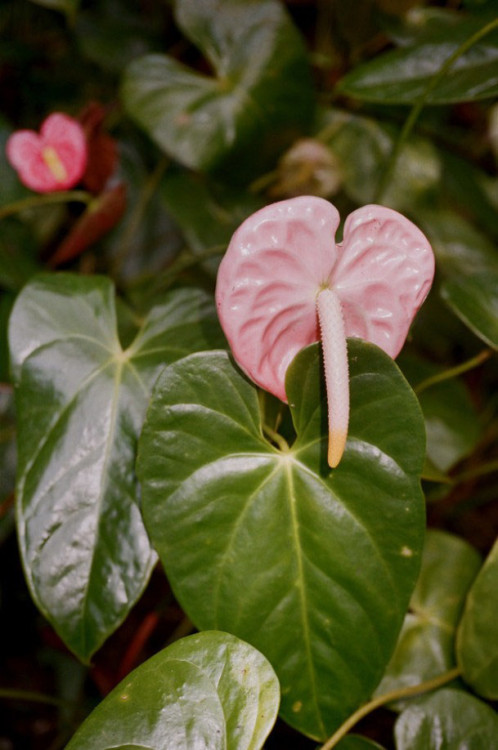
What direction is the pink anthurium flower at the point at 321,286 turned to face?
toward the camera

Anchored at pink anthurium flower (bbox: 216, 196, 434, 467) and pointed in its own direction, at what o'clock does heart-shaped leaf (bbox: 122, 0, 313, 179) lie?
The heart-shaped leaf is roughly at 6 o'clock from the pink anthurium flower.

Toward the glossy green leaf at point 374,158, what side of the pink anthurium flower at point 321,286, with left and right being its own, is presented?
back
